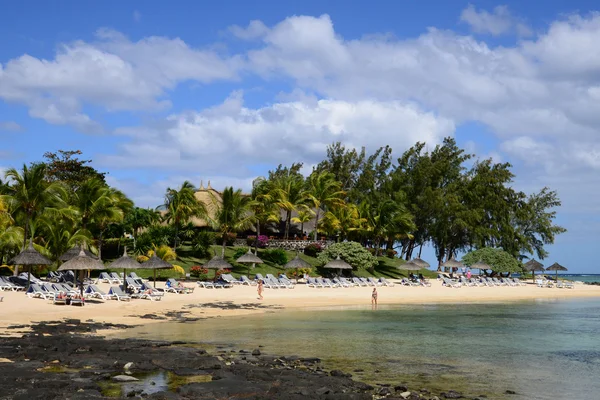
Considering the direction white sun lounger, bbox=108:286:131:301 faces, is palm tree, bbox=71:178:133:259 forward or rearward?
rearward

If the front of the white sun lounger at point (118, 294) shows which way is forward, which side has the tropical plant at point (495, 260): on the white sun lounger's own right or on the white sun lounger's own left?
on the white sun lounger's own left

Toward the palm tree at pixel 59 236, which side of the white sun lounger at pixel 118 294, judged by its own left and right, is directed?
back

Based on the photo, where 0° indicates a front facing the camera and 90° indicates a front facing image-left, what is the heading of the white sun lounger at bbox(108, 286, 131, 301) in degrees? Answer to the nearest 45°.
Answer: approximately 315°

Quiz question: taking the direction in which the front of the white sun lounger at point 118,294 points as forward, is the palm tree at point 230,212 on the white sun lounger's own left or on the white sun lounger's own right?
on the white sun lounger's own left

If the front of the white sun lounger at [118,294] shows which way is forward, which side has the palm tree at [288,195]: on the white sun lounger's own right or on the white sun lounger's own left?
on the white sun lounger's own left

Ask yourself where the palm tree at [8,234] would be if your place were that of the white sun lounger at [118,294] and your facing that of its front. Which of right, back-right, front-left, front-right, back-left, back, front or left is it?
back

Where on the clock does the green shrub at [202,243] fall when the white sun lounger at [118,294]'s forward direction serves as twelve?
The green shrub is roughly at 8 o'clock from the white sun lounger.

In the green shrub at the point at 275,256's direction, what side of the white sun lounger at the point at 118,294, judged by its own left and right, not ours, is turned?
left

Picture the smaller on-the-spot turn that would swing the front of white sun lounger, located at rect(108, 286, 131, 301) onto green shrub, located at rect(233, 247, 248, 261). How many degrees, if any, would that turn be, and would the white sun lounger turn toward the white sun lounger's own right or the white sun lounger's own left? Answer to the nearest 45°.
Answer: approximately 90° to the white sun lounger's own left
